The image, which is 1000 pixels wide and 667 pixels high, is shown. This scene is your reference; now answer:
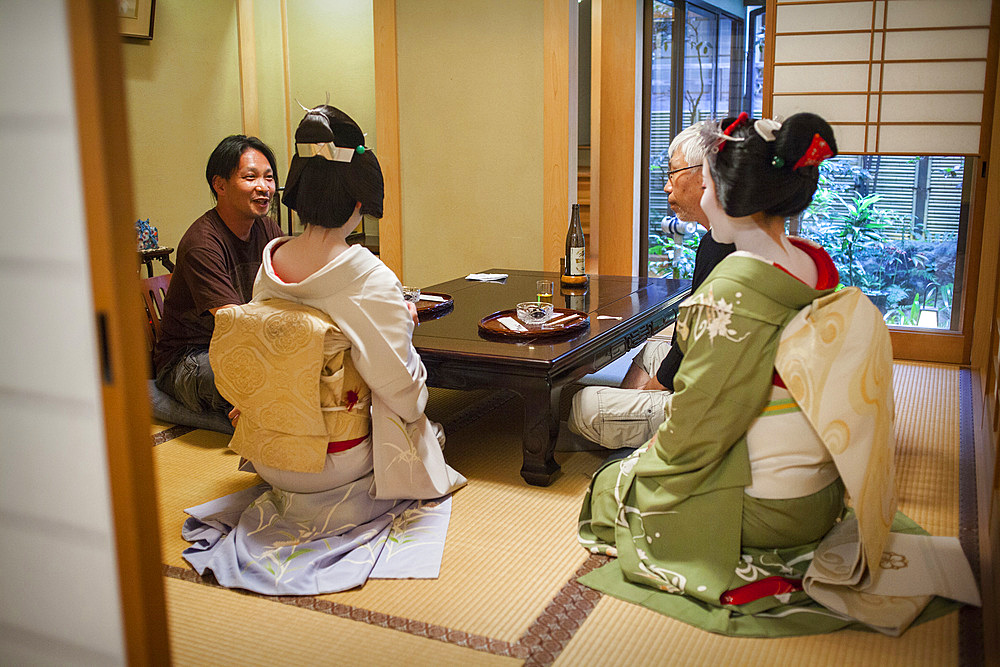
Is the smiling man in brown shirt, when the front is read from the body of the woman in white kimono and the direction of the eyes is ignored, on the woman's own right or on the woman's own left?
on the woman's own left

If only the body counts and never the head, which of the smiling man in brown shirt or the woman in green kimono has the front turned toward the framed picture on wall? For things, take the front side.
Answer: the woman in green kimono

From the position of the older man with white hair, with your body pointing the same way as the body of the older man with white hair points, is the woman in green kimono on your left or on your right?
on your left

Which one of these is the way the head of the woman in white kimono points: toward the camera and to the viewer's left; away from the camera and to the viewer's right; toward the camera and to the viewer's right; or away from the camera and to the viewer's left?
away from the camera and to the viewer's left

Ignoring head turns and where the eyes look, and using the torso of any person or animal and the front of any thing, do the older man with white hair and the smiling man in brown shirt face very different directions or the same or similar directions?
very different directions

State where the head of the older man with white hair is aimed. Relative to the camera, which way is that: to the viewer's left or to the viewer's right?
to the viewer's left

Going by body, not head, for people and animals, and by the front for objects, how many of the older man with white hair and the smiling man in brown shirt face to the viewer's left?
1

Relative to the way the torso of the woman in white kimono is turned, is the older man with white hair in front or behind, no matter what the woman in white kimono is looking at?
in front

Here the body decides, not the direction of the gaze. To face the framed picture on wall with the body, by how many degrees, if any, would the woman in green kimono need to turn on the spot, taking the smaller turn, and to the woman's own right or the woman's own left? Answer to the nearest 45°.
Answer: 0° — they already face it

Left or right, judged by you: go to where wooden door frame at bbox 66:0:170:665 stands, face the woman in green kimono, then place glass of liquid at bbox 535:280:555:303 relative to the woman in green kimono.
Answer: left

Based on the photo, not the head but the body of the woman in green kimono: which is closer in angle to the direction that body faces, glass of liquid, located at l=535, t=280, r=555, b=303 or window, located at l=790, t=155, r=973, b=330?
the glass of liquid

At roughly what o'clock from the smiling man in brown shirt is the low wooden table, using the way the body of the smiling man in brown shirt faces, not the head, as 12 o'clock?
The low wooden table is roughly at 12 o'clock from the smiling man in brown shirt.

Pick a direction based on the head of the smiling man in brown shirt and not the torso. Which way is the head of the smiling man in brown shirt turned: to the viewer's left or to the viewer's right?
to the viewer's right

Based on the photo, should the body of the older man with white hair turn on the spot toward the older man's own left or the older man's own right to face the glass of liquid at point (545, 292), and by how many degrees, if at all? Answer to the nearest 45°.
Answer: approximately 45° to the older man's own right

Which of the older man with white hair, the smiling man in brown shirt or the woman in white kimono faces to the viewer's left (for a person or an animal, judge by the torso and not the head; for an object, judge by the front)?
the older man with white hair

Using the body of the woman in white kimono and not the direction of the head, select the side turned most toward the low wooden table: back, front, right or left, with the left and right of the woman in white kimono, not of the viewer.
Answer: front

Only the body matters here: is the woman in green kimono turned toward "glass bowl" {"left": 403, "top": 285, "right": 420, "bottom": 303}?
yes

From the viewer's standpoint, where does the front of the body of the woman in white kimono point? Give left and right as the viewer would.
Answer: facing away from the viewer and to the right of the viewer

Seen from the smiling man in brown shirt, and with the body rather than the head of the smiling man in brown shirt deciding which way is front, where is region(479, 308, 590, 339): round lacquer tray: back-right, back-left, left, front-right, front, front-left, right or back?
front

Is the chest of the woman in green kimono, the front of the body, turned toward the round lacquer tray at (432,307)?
yes

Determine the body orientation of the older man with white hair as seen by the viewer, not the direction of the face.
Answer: to the viewer's left
